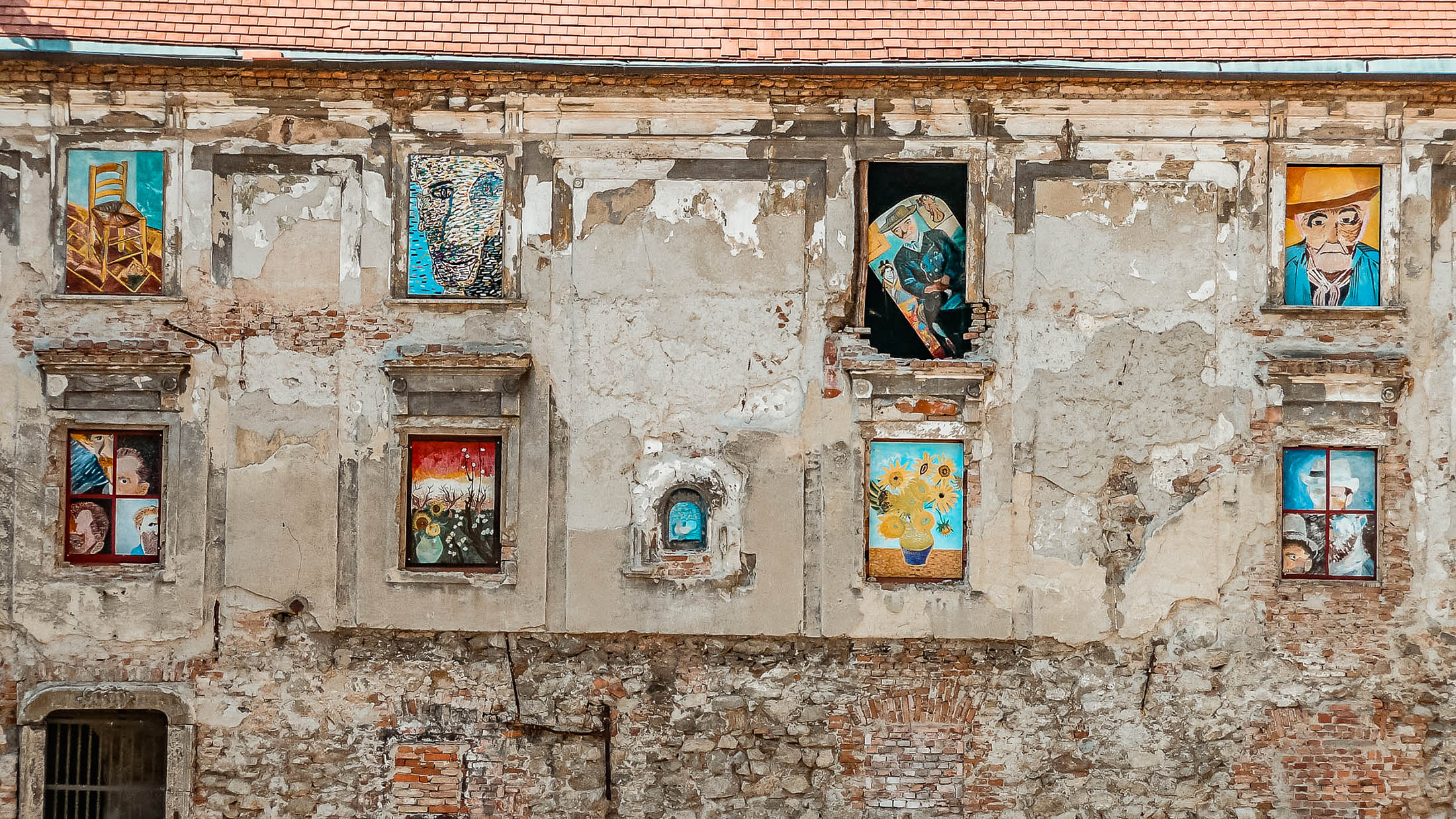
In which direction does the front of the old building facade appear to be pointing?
toward the camera
